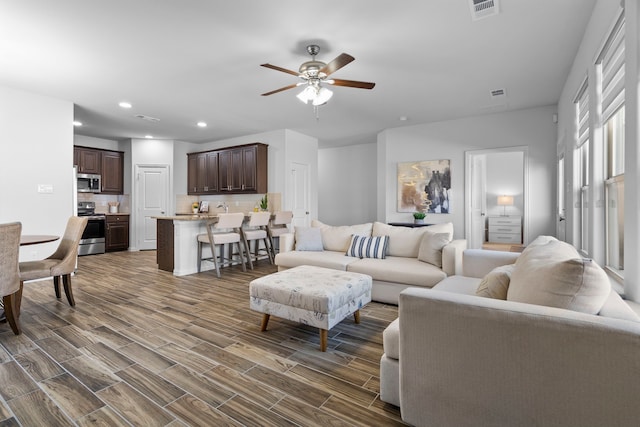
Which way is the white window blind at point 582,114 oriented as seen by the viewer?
to the viewer's left

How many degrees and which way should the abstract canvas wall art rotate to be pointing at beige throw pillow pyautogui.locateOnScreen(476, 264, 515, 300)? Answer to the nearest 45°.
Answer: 0° — it already faces it

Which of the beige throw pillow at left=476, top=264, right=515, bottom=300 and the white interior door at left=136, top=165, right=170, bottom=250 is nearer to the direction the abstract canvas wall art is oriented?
the beige throw pillow

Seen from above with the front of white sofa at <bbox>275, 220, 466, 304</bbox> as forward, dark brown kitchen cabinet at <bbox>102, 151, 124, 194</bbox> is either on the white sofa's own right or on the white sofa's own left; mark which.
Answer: on the white sofa's own right

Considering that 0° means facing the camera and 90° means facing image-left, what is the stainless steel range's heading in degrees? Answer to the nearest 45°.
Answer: approximately 0°

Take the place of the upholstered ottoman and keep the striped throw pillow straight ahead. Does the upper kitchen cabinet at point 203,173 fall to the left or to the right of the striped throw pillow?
left

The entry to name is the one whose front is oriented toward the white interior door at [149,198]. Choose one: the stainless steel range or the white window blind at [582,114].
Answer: the white window blind
